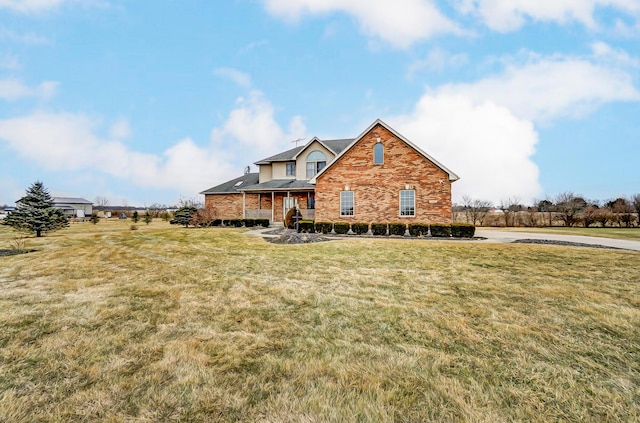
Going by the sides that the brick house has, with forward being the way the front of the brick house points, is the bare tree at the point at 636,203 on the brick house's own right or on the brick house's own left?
on the brick house's own left

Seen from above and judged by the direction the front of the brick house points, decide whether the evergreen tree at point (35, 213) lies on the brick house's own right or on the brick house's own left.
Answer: on the brick house's own right

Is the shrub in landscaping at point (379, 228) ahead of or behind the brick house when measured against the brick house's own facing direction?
ahead

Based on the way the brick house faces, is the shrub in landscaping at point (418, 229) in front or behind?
in front

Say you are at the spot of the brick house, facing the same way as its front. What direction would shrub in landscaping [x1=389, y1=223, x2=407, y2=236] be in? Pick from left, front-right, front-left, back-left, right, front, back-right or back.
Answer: front

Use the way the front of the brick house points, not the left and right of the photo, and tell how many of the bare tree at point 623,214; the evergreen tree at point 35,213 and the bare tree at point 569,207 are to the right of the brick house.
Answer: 1

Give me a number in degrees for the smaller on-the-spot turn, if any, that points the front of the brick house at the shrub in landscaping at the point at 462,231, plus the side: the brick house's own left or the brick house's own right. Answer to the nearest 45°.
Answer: approximately 45° to the brick house's own left

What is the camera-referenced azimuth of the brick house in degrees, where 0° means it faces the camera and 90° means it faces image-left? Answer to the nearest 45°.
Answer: approximately 0°

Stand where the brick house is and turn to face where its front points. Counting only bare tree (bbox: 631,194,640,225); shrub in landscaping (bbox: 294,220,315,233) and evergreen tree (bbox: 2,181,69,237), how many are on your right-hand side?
2
